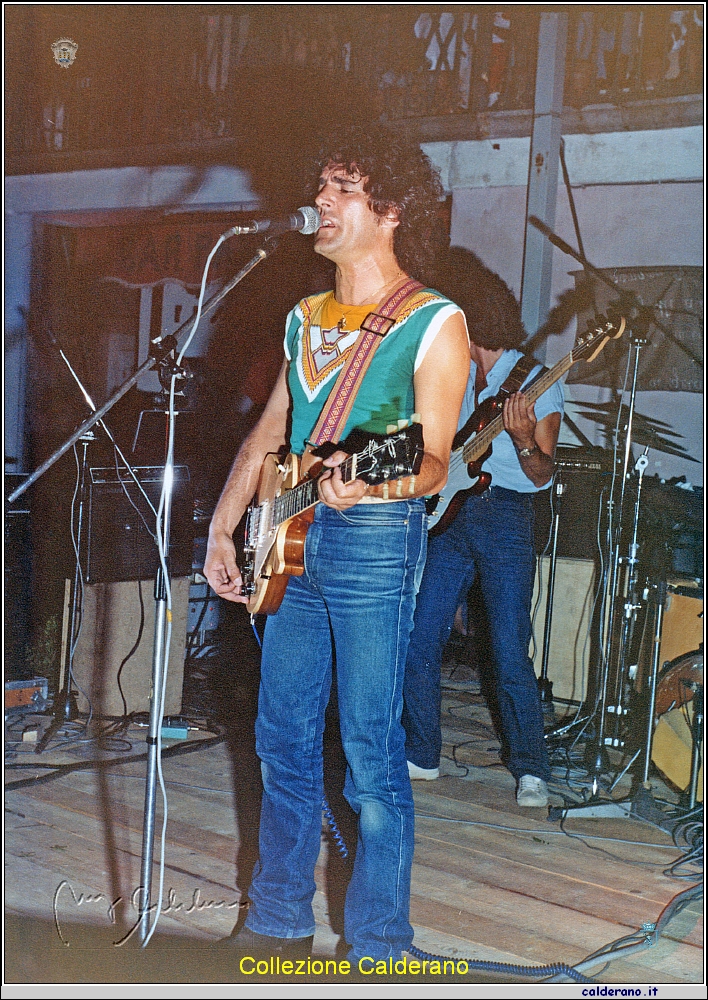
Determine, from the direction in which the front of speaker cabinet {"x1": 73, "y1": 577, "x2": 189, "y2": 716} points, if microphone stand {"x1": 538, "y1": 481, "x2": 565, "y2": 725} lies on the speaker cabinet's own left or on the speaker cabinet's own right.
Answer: on the speaker cabinet's own left

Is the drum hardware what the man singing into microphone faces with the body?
no

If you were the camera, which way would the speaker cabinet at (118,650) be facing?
facing the viewer

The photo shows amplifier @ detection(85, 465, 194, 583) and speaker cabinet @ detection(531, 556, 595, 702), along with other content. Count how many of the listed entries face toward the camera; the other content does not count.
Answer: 2

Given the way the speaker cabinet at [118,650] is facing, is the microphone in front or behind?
in front

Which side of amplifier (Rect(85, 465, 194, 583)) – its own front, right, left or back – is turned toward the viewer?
front

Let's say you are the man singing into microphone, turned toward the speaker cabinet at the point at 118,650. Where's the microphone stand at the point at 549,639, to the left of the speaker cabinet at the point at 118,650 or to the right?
right

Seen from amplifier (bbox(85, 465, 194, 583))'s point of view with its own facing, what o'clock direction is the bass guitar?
The bass guitar is roughly at 10 o'clock from the amplifier.

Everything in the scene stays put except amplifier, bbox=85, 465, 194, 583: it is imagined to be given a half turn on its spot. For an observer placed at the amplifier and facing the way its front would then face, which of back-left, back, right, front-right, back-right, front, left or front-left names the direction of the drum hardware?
back-right

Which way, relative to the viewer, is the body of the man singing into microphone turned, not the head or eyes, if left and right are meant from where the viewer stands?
facing the viewer and to the left of the viewer

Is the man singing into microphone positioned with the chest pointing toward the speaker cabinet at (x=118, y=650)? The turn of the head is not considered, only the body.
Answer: no

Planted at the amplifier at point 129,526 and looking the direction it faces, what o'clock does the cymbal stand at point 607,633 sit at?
The cymbal stand is roughly at 10 o'clock from the amplifier.
